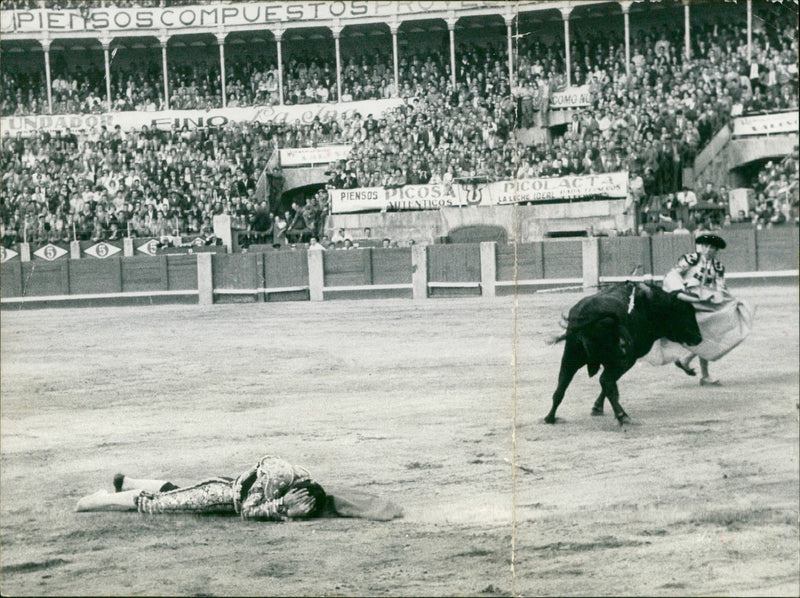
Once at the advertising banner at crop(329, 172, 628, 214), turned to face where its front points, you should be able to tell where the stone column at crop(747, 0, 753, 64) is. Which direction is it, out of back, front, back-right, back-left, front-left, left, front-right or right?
left

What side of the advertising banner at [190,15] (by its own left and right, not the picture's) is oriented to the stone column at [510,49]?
left

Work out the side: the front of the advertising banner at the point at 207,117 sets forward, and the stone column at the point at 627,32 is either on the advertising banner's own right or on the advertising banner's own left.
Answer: on the advertising banner's own left

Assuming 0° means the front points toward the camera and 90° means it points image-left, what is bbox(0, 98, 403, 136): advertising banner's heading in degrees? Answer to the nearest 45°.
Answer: approximately 0°

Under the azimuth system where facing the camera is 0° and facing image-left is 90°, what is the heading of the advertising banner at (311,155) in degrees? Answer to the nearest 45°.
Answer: approximately 0°
